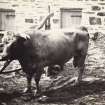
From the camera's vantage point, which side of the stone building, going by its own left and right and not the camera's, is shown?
front
